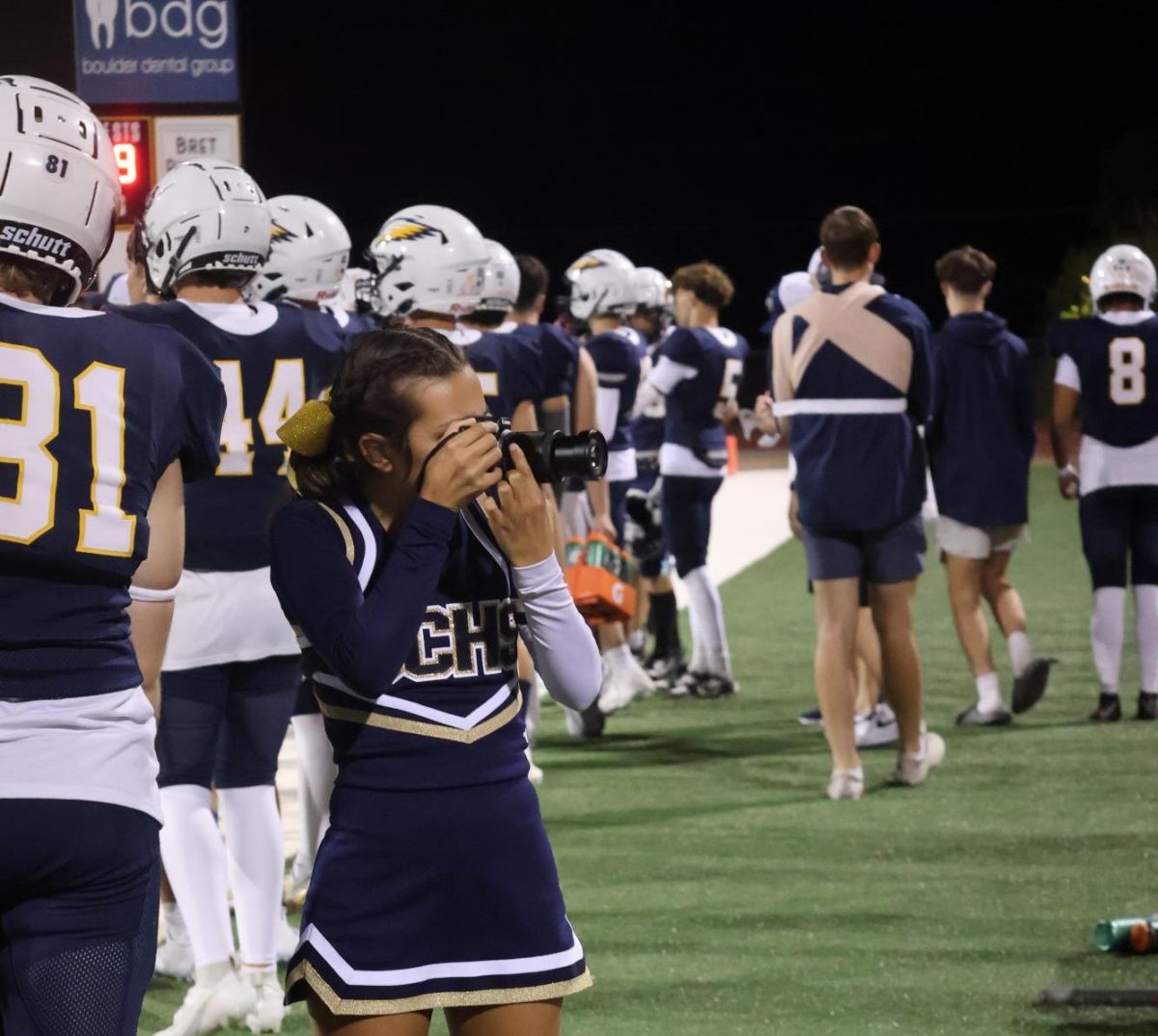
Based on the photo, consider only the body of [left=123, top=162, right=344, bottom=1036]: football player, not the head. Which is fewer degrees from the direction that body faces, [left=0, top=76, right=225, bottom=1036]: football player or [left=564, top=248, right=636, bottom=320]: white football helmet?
the white football helmet

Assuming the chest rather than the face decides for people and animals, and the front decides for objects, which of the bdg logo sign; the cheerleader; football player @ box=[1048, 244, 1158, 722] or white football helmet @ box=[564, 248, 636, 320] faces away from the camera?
the football player

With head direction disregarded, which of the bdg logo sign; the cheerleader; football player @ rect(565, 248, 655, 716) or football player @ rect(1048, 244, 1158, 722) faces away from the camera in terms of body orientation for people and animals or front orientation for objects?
football player @ rect(1048, 244, 1158, 722)

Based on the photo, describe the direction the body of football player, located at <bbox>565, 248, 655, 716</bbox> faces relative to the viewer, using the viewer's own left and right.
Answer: facing to the left of the viewer

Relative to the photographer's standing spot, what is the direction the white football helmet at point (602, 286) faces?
facing to the left of the viewer

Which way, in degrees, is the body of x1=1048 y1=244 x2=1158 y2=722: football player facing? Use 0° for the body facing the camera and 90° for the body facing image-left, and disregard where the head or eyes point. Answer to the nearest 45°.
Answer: approximately 180°

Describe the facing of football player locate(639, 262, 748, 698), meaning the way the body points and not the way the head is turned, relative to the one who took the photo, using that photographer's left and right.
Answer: facing away from the viewer and to the left of the viewer

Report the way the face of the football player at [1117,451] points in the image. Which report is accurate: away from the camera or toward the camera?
away from the camera

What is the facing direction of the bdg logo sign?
toward the camera

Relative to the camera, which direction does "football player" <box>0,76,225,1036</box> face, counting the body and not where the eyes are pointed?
away from the camera

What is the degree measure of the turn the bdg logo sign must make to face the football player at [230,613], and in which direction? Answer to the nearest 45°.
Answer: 0° — it already faces them

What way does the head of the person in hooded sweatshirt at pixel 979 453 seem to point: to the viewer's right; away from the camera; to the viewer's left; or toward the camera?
away from the camera
